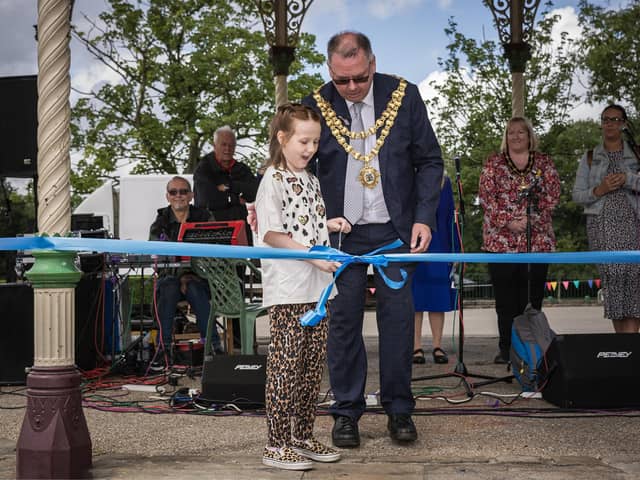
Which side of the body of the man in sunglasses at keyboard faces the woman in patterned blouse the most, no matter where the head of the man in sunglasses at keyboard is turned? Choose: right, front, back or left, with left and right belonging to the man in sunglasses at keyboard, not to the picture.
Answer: left

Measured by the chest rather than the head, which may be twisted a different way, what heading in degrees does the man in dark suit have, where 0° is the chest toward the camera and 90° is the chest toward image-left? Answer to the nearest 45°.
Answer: approximately 0°

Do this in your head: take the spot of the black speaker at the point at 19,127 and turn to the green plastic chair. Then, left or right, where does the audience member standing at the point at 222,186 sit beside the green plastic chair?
left

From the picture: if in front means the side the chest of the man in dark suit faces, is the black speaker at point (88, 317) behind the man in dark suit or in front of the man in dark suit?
behind

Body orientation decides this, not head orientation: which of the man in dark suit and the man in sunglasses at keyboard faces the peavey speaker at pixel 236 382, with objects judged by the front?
the man in sunglasses at keyboard
